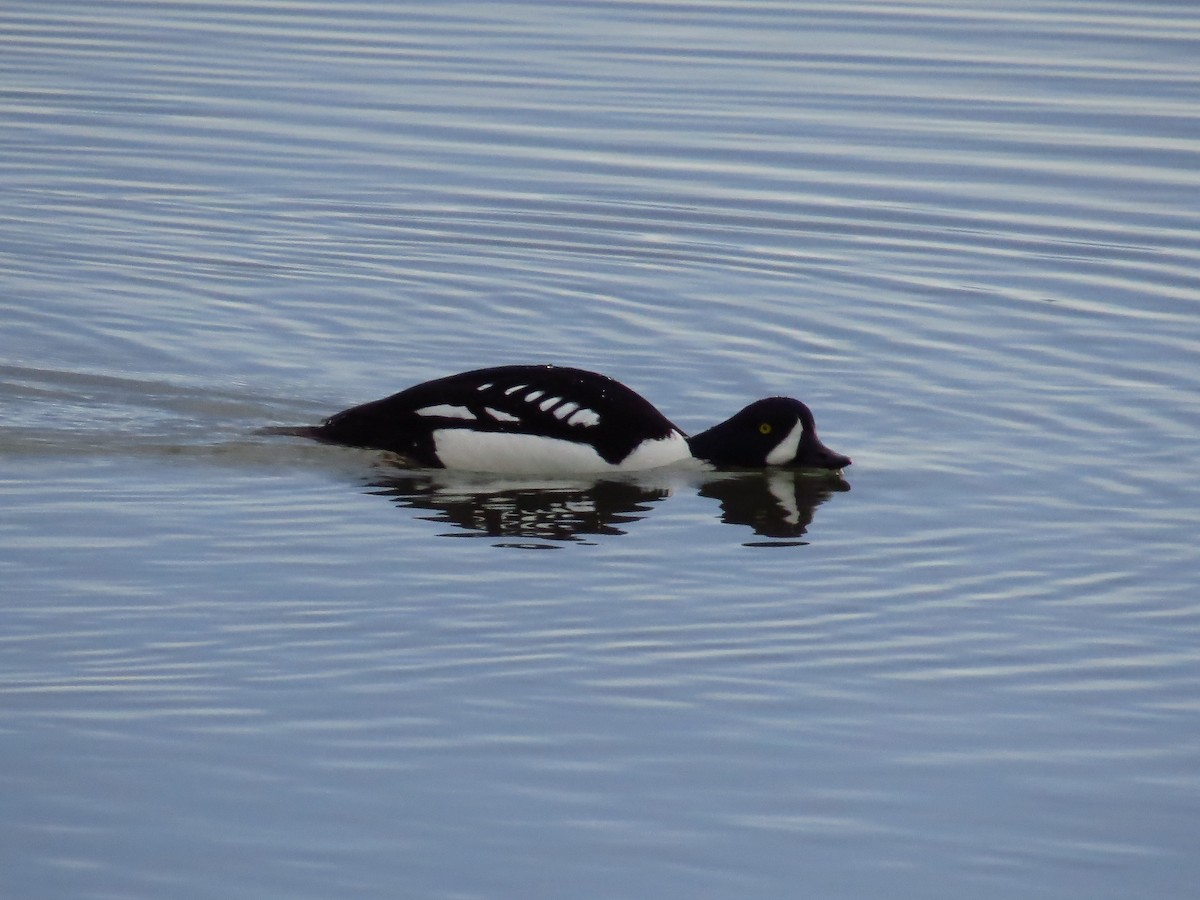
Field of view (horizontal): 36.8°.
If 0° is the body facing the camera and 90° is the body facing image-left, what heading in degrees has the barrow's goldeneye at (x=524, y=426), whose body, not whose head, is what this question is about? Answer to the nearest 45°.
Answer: approximately 270°
